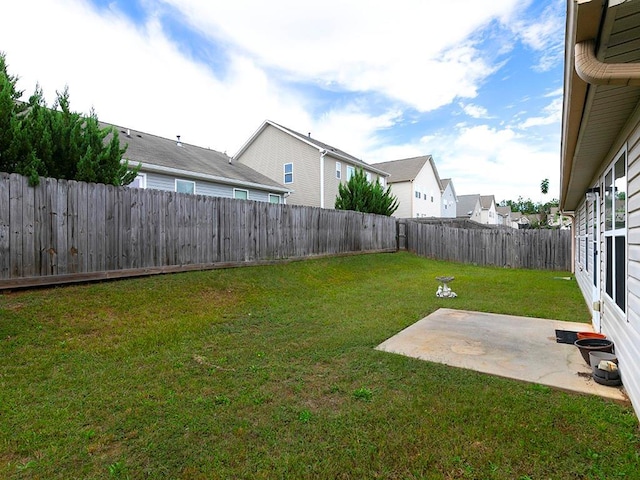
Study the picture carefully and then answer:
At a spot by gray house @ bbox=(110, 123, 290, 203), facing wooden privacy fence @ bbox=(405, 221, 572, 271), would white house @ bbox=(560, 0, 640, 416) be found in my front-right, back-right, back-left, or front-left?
front-right

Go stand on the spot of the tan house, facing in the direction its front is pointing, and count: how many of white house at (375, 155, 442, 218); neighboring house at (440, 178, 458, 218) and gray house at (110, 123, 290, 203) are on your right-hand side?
2

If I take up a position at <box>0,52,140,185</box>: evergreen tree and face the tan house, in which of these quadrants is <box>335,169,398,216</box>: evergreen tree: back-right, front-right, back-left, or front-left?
front-right

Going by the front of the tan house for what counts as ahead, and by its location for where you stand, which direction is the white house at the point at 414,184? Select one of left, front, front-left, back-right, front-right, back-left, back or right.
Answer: right
